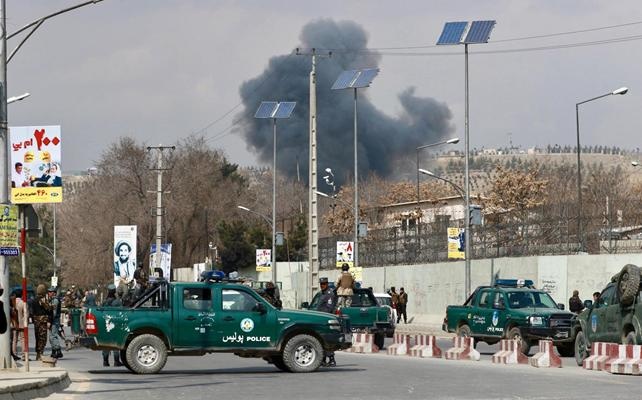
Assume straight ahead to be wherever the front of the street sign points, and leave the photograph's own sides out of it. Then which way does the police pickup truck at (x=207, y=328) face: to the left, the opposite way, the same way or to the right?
to the left

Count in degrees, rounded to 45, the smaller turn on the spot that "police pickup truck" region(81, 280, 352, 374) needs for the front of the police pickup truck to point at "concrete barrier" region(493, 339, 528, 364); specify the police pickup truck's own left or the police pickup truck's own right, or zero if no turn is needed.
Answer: approximately 45° to the police pickup truck's own left

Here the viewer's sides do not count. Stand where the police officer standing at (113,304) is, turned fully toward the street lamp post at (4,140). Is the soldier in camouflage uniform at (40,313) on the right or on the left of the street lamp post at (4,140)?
right

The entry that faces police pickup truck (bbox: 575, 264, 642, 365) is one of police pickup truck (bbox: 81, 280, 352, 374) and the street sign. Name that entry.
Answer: police pickup truck (bbox: 81, 280, 352, 374)

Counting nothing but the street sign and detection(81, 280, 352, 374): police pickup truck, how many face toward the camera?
1

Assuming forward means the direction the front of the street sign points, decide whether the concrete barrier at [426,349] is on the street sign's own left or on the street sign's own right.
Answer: on the street sign's own left

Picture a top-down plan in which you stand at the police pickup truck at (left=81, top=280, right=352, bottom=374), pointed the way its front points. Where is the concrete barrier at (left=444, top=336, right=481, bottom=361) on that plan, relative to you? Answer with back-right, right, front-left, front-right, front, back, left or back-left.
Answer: front-left

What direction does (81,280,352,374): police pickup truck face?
to the viewer's right

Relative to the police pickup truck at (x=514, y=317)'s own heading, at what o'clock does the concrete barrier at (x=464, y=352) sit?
The concrete barrier is roughly at 2 o'clock from the police pickup truck.

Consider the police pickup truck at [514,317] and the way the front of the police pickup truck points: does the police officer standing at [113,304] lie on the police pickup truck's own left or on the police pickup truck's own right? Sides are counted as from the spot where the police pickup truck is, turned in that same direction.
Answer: on the police pickup truck's own right

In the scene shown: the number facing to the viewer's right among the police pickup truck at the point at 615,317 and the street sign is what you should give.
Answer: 0
